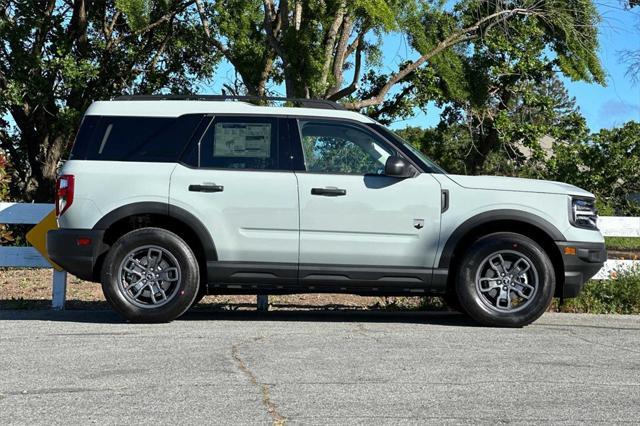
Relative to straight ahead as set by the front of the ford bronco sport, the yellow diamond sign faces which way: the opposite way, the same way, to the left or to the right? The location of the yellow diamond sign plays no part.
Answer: to the right

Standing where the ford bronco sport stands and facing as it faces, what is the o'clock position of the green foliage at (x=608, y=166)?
The green foliage is roughly at 10 o'clock from the ford bronco sport.

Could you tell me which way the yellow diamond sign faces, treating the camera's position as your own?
facing the viewer

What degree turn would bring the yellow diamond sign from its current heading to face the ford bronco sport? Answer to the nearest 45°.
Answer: approximately 45° to its left

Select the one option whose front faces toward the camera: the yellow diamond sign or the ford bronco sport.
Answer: the yellow diamond sign

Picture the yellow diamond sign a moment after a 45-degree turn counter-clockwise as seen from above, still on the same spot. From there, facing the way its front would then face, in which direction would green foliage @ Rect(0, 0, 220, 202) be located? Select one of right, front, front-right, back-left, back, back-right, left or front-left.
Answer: back-left

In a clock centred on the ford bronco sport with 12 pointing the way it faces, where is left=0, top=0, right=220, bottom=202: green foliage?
The green foliage is roughly at 8 o'clock from the ford bronco sport.

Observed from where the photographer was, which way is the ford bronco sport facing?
facing to the right of the viewer

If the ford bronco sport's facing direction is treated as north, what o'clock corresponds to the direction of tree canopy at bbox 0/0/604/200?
The tree canopy is roughly at 9 o'clock from the ford bronco sport.

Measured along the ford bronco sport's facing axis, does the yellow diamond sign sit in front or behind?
behind

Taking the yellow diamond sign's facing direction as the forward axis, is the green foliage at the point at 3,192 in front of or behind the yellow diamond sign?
behind

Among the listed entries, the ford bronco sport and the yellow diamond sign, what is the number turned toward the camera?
1
